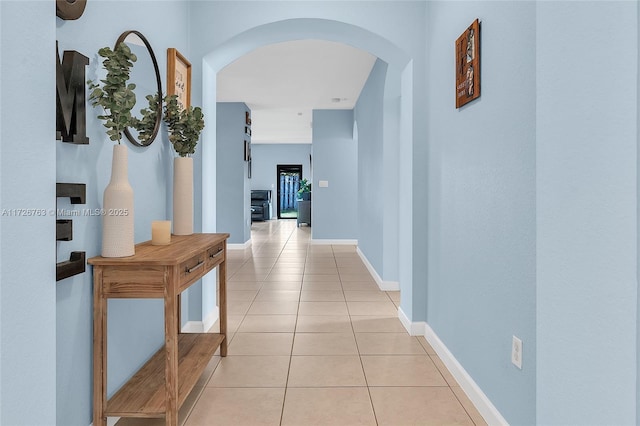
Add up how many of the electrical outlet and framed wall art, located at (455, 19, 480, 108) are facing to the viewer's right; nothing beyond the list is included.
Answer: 0

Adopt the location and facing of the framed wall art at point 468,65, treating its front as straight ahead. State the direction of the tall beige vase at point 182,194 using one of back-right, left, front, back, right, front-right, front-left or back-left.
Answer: front-right

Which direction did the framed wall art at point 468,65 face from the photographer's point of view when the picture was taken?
facing the viewer and to the left of the viewer

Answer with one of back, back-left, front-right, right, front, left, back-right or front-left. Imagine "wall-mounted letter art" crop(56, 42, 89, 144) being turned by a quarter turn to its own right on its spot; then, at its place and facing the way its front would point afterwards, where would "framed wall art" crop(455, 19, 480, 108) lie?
back-left

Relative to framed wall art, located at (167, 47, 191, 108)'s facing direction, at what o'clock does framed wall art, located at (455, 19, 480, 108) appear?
framed wall art, located at (455, 19, 480, 108) is roughly at 12 o'clock from framed wall art, located at (167, 47, 191, 108).

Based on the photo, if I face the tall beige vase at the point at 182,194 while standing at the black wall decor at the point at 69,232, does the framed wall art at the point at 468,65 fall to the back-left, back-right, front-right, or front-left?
front-right

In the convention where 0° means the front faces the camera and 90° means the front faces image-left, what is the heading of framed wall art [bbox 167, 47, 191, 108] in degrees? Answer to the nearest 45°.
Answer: approximately 315°

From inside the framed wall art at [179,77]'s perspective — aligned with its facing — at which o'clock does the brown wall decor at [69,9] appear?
The brown wall decor is roughly at 2 o'clock from the framed wall art.

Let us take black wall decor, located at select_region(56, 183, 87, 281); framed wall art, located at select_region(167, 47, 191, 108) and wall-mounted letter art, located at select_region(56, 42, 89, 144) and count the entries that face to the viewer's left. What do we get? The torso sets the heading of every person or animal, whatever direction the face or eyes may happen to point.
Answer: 0

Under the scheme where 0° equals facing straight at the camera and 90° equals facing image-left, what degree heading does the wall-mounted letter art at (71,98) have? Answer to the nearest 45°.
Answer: approximately 315°

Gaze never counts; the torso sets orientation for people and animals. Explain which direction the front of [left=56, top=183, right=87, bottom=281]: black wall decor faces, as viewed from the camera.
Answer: facing the viewer and to the right of the viewer

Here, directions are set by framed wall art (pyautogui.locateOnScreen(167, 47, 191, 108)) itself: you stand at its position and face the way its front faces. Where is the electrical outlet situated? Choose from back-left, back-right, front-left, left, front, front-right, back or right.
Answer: front
